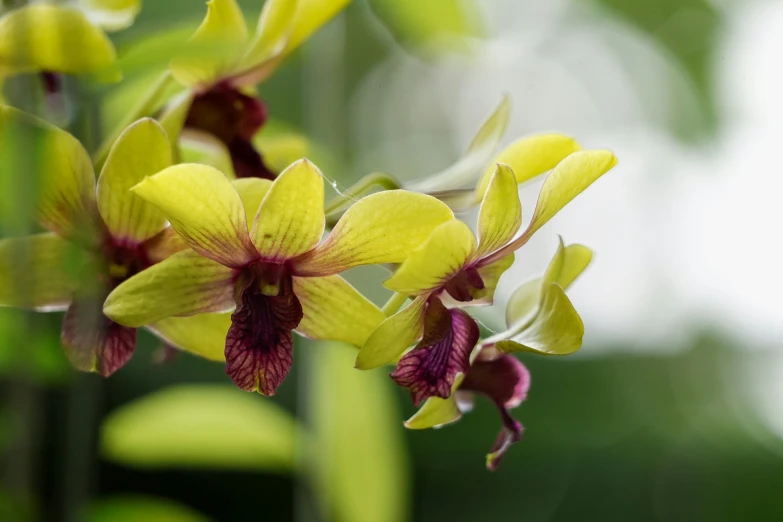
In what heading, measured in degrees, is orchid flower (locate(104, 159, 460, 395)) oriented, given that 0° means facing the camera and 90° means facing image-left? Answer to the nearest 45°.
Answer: approximately 0°
